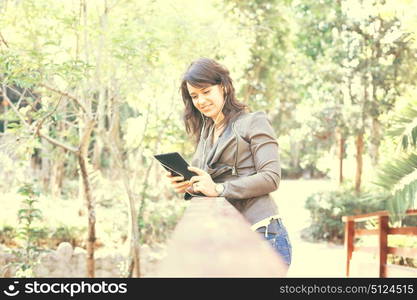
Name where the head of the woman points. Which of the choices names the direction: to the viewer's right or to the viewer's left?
to the viewer's left

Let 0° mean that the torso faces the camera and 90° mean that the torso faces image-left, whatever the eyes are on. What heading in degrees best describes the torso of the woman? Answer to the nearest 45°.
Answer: approximately 45°

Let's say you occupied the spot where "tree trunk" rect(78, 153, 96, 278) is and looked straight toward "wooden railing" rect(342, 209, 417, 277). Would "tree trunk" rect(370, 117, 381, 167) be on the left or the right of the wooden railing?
left

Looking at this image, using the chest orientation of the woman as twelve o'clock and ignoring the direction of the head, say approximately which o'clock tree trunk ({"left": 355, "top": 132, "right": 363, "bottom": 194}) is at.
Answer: The tree trunk is roughly at 5 o'clock from the woman.
